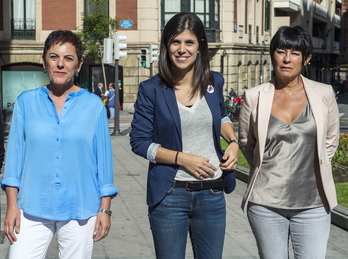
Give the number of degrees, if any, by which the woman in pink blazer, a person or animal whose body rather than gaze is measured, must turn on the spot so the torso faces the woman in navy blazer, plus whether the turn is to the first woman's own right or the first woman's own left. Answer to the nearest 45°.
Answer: approximately 45° to the first woman's own right

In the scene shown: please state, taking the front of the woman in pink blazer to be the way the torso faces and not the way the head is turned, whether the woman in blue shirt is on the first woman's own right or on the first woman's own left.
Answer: on the first woman's own right

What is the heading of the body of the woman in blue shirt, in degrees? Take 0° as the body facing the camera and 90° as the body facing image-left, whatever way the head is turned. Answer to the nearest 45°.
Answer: approximately 0°

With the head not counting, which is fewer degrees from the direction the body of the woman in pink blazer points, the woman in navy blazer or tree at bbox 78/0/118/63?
the woman in navy blazer

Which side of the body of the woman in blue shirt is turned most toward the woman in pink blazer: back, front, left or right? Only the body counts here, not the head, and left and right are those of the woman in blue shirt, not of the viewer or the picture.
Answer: left

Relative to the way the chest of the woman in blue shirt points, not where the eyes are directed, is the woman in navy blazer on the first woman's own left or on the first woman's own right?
on the first woman's own left

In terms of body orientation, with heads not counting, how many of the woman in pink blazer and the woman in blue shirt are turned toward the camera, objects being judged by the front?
2

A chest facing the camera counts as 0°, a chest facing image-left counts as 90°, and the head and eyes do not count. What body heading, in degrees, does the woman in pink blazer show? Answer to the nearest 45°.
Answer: approximately 0°

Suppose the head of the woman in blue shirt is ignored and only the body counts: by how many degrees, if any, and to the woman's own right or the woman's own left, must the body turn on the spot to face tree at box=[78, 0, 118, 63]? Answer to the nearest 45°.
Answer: approximately 180°
